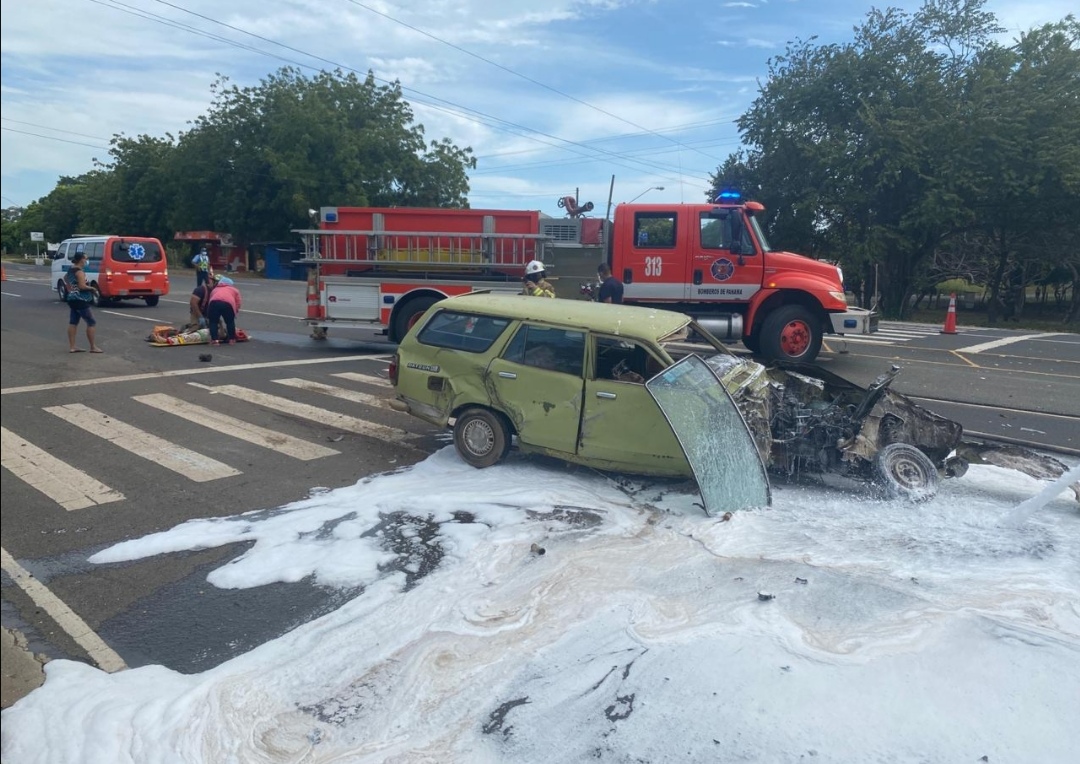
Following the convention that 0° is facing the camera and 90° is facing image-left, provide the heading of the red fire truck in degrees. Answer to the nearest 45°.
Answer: approximately 270°

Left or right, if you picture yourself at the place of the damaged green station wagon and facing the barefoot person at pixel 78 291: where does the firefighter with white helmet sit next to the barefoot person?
right

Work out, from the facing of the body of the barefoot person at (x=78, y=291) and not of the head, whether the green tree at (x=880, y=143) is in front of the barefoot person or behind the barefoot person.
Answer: in front

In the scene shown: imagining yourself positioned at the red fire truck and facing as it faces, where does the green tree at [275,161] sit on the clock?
The green tree is roughly at 8 o'clock from the red fire truck.

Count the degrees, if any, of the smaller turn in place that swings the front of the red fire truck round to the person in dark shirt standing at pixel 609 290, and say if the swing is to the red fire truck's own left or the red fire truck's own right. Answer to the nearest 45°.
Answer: approximately 90° to the red fire truck's own right

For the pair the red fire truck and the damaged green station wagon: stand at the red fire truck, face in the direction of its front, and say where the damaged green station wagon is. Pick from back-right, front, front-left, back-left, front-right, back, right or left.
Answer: right

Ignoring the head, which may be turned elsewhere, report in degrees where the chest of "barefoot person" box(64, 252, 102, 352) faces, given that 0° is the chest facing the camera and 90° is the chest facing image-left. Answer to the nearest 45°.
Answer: approximately 270°

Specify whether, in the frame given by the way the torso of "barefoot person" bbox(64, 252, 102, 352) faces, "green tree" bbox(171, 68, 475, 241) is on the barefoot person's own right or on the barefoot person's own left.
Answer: on the barefoot person's own left
